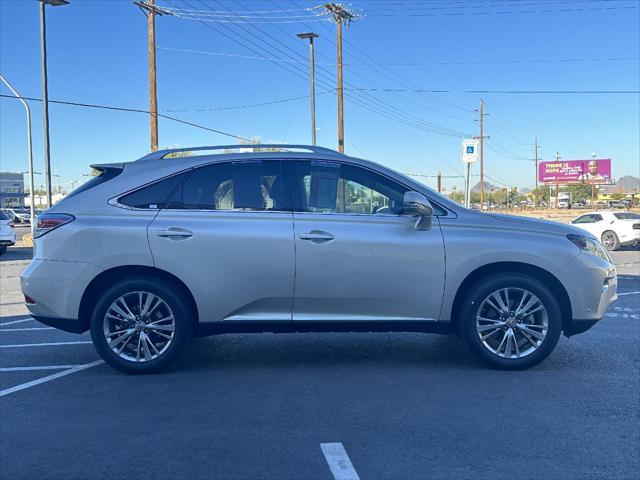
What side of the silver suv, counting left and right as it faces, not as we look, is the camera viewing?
right

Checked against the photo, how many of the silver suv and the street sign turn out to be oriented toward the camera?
1

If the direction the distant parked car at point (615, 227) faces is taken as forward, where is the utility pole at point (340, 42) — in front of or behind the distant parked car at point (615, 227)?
in front

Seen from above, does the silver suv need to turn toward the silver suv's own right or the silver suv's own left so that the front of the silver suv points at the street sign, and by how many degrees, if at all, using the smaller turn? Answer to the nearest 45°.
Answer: approximately 45° to the silver suv's own left

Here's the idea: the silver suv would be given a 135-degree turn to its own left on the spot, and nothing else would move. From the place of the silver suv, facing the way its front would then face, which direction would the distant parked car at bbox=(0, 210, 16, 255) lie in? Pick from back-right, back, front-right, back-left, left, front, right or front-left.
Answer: front

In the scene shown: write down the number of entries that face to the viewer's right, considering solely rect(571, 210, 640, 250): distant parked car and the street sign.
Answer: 0

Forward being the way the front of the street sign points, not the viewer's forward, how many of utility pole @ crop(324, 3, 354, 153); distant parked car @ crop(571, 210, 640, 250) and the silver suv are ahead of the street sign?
1

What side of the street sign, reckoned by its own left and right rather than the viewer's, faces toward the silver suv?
front

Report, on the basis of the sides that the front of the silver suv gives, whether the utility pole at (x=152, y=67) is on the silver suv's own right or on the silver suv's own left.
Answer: on the silver suv's own left

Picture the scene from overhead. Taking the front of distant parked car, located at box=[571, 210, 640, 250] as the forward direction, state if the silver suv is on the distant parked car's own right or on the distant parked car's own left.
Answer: on the distant parked car's own left

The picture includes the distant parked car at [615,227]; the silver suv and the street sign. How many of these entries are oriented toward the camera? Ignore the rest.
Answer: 1

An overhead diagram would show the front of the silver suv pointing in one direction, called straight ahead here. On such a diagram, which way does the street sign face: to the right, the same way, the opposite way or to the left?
to the right
